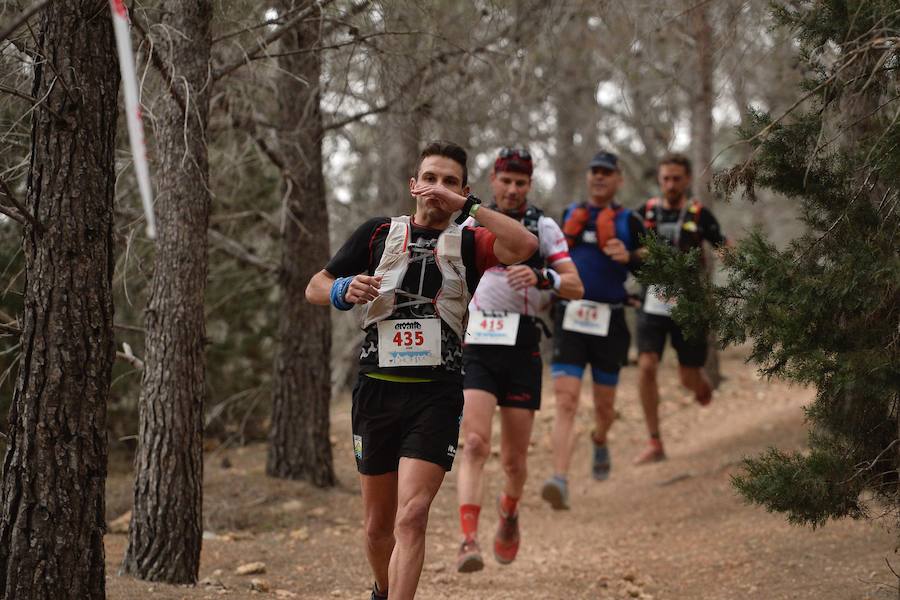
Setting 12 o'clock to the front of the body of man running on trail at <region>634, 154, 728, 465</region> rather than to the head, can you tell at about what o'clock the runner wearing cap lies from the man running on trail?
The runner wearing cap is roughly at 1 o'clock from the man running on trail.

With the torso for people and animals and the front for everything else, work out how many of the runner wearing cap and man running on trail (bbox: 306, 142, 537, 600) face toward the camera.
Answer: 2

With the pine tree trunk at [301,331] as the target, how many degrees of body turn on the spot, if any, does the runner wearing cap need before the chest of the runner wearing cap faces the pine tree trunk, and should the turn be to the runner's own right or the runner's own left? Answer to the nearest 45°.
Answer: approximately 90° to the runner's own right

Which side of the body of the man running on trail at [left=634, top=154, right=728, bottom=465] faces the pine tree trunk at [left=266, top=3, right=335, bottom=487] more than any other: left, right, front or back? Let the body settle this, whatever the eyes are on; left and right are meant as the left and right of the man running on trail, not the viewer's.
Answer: right

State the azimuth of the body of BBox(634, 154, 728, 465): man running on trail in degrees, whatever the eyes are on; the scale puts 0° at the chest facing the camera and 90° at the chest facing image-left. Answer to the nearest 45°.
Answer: approximately 0°

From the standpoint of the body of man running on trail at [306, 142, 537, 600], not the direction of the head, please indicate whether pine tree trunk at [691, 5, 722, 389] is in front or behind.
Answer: behind

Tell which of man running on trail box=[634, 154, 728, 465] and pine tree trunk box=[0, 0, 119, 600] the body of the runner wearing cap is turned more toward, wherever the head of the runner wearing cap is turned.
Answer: the pine tree trunk
